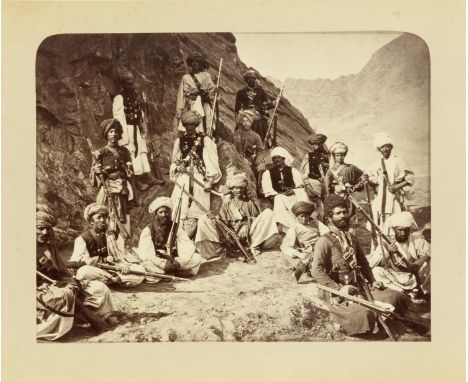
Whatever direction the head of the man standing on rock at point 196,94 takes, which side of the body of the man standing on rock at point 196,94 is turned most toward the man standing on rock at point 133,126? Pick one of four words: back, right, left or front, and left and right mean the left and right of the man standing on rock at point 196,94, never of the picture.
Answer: right

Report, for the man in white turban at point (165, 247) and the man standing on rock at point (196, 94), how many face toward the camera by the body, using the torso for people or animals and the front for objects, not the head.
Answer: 2

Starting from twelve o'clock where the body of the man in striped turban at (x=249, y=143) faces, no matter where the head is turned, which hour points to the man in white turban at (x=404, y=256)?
the man in white turban at (x=404, y=256) is roughly at 11 o'clock from the man in striped turban at (x=249, y=143).

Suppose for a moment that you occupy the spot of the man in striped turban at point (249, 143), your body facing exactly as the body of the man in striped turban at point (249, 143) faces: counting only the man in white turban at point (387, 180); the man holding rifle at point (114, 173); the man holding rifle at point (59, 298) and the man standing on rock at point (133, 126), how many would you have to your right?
3
